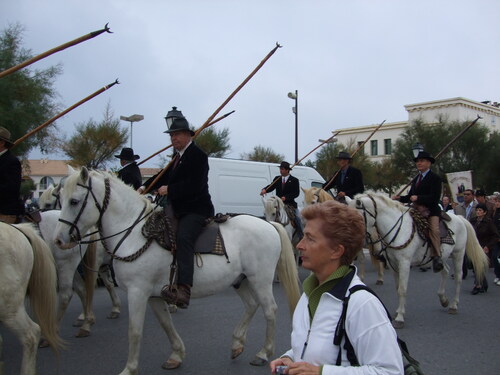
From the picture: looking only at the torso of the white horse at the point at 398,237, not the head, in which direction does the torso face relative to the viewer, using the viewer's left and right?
facing the viewer and to the left of the viewer

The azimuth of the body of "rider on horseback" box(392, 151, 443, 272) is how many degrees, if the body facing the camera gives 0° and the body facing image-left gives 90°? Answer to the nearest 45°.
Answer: approximately 45°

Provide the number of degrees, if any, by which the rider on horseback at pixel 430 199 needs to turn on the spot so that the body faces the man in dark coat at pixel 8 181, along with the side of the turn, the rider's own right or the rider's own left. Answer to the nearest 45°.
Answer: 0° — they already face them

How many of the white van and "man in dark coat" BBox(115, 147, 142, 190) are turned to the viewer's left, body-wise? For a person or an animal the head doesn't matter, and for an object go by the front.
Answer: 1

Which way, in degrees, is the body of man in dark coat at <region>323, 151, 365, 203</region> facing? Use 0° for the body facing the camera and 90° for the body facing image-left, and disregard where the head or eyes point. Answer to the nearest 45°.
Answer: approximately 45°

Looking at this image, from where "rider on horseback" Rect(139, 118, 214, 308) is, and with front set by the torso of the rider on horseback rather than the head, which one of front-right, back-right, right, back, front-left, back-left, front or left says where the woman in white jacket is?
front-left

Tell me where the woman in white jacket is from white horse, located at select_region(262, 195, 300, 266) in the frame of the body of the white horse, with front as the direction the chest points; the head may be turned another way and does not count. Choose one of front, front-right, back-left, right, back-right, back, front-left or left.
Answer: front-left

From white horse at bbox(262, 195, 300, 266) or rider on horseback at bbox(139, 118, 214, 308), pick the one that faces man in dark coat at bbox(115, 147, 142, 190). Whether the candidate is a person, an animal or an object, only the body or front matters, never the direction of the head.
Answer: the white horse

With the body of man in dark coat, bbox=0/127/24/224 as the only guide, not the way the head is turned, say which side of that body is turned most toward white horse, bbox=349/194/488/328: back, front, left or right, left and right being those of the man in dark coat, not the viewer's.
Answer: back

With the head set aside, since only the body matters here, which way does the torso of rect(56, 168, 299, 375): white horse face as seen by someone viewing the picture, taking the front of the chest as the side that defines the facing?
to the viewer's left

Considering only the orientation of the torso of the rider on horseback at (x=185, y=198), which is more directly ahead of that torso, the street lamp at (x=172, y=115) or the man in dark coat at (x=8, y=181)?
the man in dark coat

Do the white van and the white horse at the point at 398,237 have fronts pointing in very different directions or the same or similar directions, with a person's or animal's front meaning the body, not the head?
very different directions
